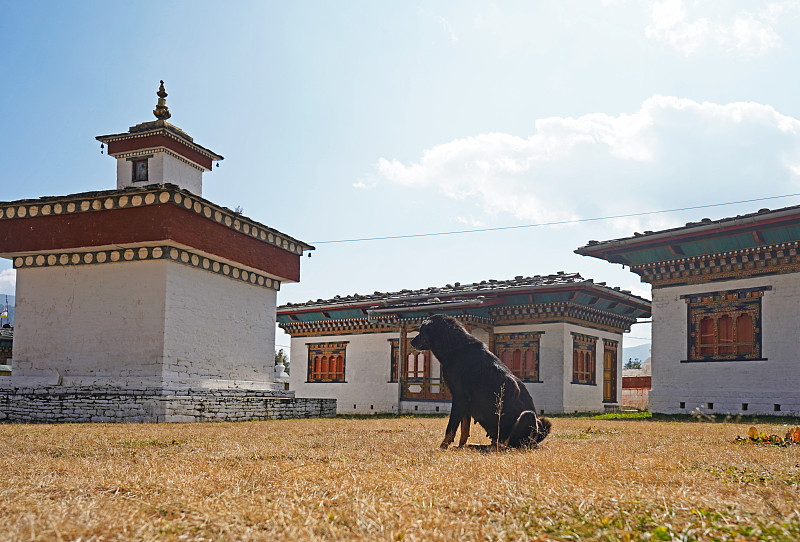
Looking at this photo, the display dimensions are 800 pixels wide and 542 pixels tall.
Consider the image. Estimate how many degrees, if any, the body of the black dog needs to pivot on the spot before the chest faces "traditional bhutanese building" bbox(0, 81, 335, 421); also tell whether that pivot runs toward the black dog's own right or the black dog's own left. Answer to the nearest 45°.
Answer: approximately 45° to the black dog's own right

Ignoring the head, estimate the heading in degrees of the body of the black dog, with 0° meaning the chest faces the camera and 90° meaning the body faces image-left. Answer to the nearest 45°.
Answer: approximately 90°

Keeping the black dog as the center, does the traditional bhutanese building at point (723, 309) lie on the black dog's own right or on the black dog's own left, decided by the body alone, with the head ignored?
on the black dog's own right

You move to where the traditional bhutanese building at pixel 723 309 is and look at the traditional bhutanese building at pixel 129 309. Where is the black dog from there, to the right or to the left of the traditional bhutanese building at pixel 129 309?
left
